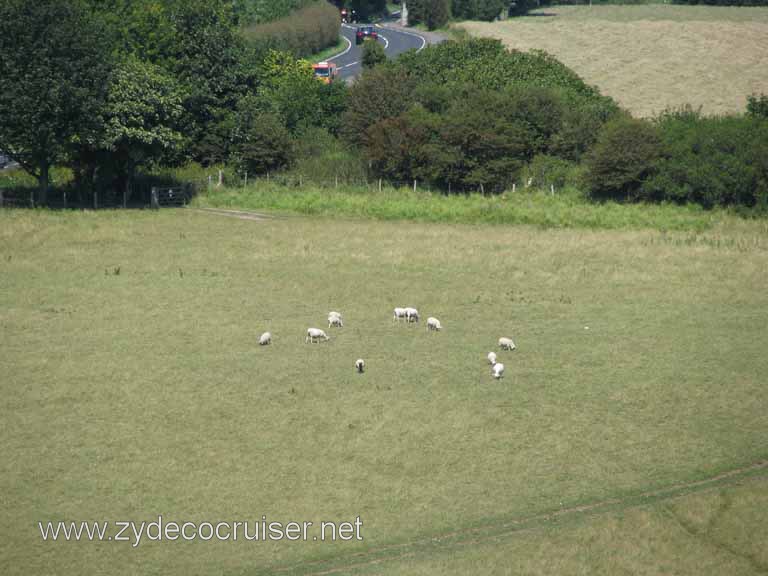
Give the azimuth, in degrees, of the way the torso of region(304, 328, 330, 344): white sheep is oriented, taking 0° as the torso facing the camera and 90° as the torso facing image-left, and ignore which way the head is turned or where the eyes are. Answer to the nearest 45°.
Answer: approximately 270°

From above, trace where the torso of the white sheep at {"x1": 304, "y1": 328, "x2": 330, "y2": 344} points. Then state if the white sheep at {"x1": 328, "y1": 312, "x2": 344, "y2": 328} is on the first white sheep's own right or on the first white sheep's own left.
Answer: on the first white sheep's own left
